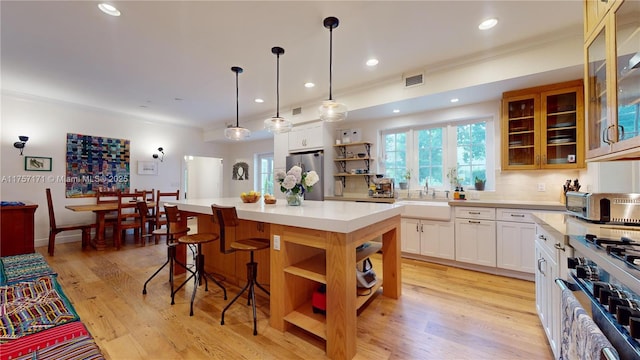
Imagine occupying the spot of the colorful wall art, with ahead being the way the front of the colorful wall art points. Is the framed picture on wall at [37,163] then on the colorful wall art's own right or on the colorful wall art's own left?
on the colorful wall art's own right

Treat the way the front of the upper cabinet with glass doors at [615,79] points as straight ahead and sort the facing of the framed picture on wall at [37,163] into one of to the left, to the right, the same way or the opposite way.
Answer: the opposite way

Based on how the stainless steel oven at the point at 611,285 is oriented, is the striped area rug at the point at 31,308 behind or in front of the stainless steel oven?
in front

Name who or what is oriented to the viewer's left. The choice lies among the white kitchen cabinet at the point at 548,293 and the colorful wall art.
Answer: the white kitchen cabinet

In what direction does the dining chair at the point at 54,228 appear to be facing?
to the viewer's right

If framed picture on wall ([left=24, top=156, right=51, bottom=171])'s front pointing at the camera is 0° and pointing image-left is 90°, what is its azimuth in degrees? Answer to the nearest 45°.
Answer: approximately 315°

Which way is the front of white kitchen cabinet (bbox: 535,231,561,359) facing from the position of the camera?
facing to the left of the viewer

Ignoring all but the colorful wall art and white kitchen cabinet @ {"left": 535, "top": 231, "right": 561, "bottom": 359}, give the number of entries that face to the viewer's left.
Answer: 1

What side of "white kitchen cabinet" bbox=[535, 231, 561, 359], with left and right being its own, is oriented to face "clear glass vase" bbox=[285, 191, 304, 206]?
front

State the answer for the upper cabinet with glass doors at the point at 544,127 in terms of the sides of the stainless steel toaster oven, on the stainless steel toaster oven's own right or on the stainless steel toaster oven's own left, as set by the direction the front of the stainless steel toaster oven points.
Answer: on the stainless steel toaster oven's own right
